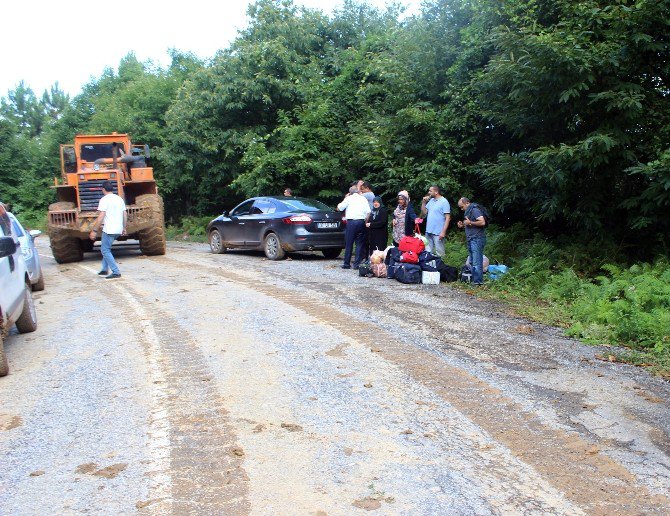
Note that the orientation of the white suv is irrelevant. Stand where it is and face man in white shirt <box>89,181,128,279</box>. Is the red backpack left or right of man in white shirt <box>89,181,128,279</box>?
right

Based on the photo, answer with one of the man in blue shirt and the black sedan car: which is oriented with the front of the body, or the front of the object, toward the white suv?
the man in blue shirt

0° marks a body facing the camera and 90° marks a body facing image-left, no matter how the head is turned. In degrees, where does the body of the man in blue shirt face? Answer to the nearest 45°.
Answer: approximately 45°

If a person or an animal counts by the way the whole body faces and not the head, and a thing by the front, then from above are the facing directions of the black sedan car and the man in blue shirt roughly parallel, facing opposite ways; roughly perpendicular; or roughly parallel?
roughly perpendicular

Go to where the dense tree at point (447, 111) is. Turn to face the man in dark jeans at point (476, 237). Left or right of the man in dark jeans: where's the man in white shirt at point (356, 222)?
right

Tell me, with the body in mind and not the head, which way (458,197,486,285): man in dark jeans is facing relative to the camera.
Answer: to the viewer's left

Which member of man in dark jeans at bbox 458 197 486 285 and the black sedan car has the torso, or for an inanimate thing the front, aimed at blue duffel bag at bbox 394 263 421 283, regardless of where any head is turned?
the man in dark jeans

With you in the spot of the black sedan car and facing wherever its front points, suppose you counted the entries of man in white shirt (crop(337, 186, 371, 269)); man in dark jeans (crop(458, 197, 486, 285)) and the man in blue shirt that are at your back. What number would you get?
3

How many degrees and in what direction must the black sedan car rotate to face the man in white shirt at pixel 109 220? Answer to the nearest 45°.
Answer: approximately 90° to its left

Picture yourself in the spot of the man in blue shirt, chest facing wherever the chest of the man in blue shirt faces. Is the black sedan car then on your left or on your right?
on your right

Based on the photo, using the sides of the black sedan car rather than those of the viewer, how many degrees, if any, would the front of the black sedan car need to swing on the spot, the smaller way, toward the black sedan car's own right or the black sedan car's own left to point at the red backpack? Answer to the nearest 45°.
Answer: approximately 180°
